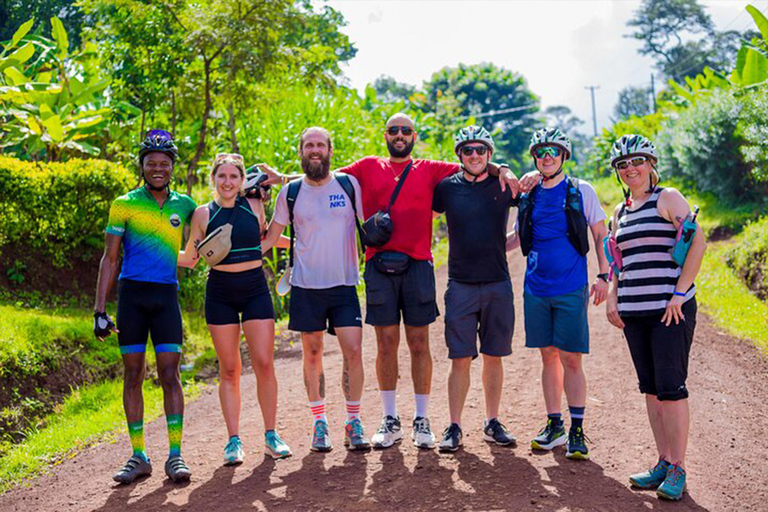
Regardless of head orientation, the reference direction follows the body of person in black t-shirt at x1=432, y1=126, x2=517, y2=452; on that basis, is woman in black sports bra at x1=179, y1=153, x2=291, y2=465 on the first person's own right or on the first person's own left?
on the first person's own right

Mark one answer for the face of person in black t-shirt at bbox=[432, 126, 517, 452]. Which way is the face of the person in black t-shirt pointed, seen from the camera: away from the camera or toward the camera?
toward the camera

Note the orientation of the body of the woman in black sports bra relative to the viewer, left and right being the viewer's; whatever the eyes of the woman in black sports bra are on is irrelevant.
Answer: facing the viewer

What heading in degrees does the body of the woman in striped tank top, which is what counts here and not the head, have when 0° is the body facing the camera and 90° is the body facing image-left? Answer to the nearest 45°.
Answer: approximately 45°

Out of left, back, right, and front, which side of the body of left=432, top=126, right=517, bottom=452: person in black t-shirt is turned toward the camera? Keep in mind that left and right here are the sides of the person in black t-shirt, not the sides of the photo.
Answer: front

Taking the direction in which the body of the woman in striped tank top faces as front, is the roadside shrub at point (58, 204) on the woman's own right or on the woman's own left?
on the woman's own right

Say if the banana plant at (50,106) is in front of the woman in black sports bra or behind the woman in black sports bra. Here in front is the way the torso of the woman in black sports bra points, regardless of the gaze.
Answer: behind

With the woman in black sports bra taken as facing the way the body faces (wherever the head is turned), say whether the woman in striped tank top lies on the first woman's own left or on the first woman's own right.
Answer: on the first woman's own left

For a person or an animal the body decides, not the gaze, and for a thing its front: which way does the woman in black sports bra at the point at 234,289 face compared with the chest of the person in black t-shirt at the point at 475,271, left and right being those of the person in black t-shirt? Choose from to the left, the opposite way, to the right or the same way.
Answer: the same way

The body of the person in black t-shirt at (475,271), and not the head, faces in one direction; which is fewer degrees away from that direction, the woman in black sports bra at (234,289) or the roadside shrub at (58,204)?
the woman in black sports bra

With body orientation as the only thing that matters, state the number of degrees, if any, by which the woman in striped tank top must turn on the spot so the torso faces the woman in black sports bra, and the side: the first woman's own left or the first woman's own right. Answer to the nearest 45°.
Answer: approximately 45° to the first woman's own right

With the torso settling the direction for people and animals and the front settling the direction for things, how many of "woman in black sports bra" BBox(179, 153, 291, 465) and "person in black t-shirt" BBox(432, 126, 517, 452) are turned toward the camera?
2

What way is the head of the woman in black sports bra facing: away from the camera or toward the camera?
toward the camera
